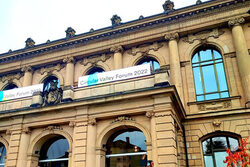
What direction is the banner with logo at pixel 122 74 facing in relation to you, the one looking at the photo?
facing the viewer and to the left of the viewer

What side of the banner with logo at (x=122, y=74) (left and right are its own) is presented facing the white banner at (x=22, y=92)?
right
